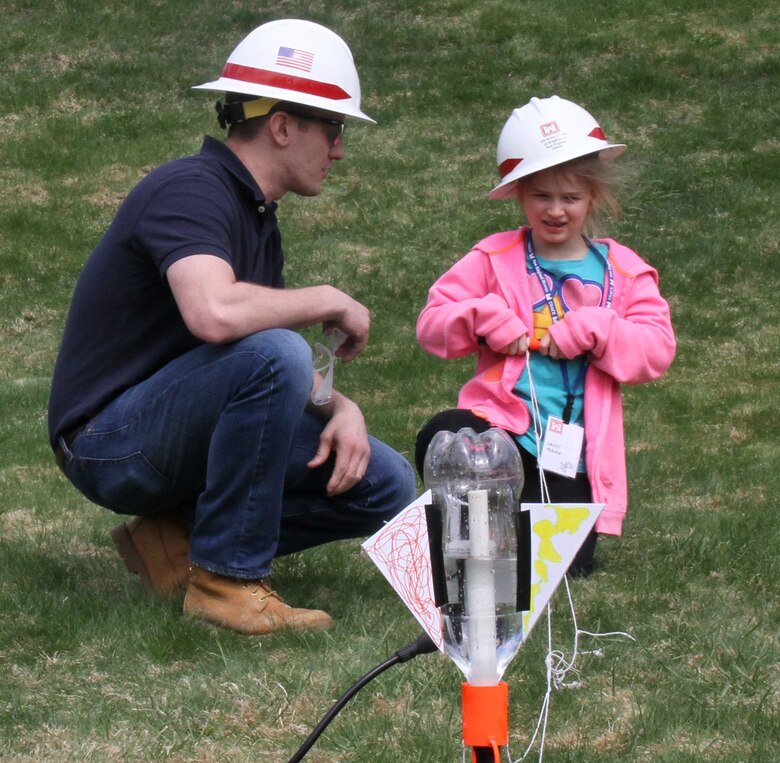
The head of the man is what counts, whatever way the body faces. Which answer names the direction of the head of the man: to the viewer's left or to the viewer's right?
to the viewer's right

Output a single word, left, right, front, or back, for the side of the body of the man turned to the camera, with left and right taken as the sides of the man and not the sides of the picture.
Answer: right

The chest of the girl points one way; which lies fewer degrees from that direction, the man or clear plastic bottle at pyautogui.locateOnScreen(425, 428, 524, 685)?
the clear plastic bottle

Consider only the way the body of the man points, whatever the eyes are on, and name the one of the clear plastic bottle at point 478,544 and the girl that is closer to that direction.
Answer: the girl

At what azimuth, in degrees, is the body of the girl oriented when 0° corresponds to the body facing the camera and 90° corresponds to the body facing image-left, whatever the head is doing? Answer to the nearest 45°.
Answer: approximately 0°

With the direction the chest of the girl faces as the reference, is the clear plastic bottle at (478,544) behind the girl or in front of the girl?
in front

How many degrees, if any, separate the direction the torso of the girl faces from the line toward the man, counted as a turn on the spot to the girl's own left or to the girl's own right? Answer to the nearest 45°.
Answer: approximately 45° to the girl's own right

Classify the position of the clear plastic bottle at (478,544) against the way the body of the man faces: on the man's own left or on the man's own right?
on the man's own right

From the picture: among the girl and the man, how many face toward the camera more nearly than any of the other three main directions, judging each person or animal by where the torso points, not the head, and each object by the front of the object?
1

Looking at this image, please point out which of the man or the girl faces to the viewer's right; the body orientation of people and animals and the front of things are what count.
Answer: the man

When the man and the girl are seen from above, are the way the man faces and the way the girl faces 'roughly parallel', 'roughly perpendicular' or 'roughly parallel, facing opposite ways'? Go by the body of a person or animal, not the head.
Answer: roughly perpendicular
